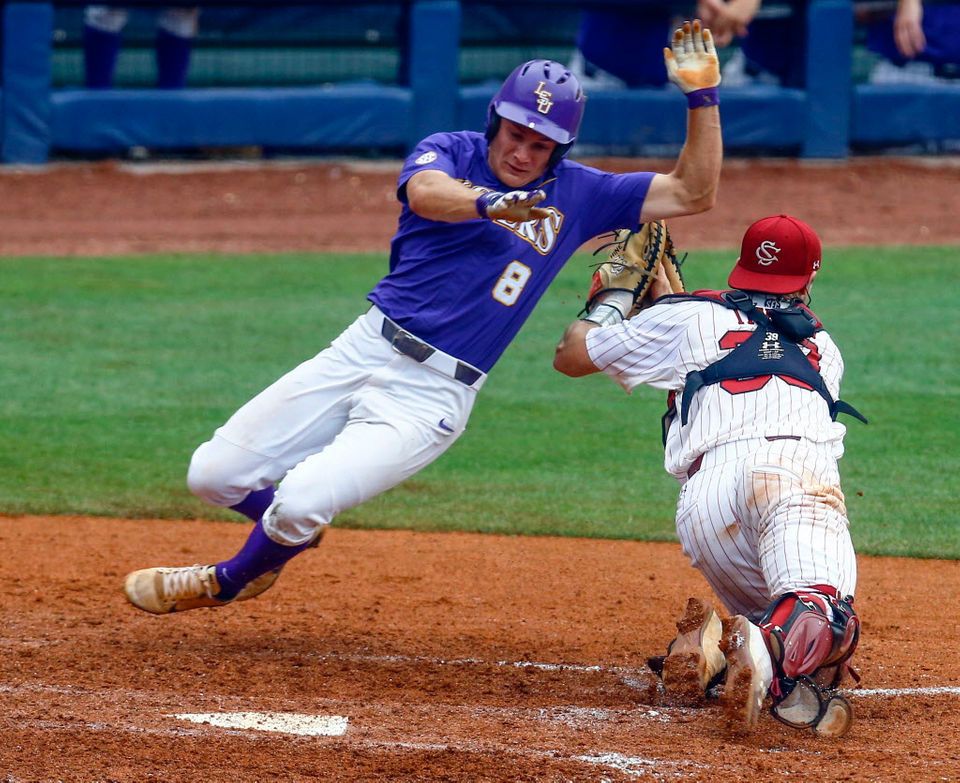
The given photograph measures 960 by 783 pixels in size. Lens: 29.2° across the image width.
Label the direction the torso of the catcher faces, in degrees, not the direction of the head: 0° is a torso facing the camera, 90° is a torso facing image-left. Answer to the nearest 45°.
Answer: approximately 180°

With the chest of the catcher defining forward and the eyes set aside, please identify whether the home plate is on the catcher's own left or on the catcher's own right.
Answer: on the catcher's own left

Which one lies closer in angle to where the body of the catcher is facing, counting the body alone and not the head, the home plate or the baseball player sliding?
the baseball player sliding
